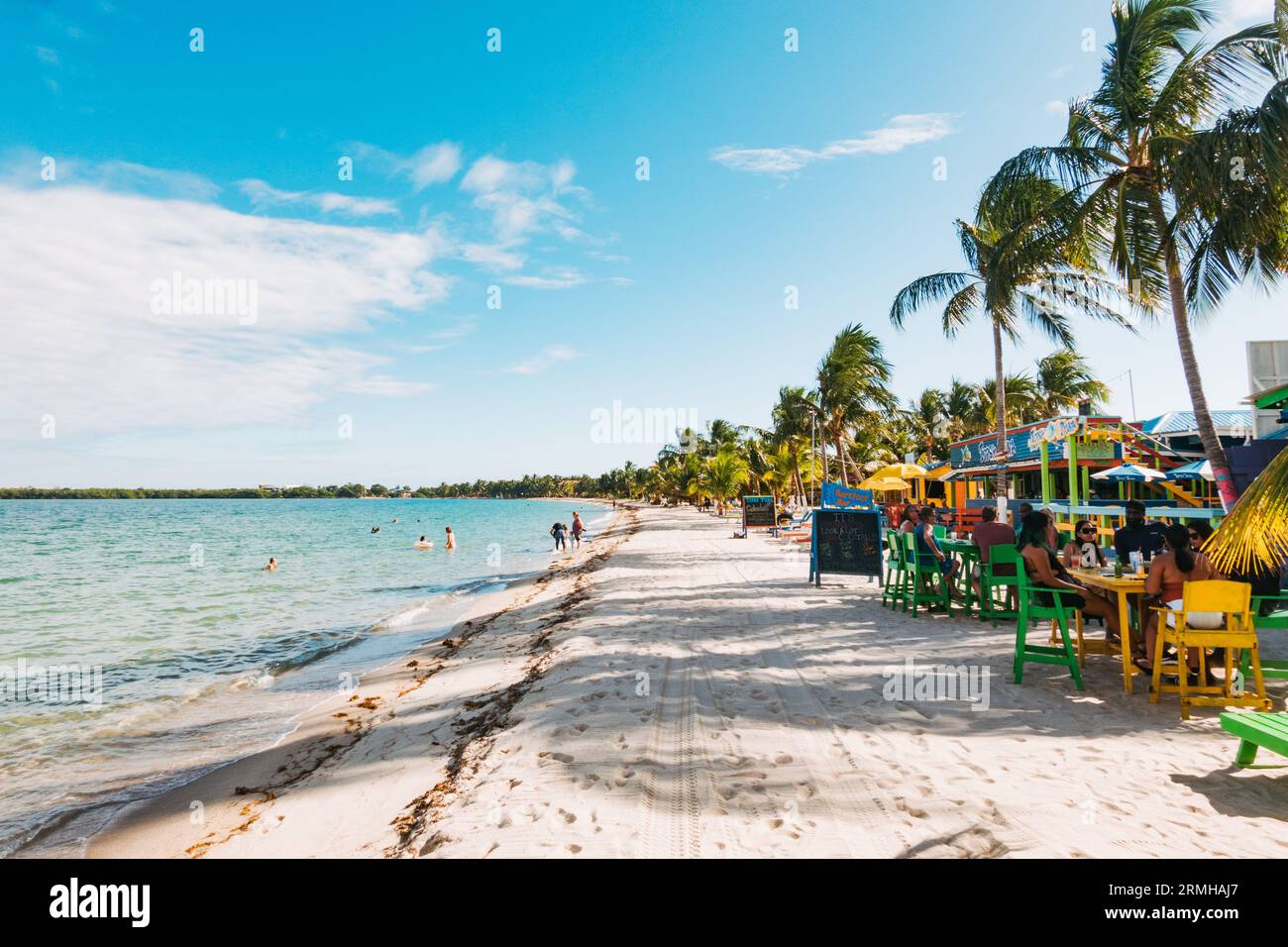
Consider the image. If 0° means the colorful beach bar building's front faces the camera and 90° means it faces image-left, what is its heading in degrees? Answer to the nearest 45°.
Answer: approximately 45°

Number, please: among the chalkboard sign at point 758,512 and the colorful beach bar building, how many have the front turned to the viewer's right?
0

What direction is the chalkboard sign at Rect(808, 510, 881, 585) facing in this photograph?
toward the camera

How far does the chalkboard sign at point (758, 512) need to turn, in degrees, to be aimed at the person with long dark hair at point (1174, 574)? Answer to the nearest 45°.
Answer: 0° — it already faces them

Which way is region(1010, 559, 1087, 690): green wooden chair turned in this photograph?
to the viewer's right

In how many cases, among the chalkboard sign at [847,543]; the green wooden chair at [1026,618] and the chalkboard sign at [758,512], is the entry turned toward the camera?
2

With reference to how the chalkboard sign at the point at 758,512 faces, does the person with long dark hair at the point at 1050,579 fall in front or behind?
in front

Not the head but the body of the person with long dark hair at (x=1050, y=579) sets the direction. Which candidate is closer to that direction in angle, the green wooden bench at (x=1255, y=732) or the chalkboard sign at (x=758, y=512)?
the green wooden bench

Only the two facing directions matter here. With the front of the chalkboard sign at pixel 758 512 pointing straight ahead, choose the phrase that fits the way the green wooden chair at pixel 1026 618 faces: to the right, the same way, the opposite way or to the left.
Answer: to the left

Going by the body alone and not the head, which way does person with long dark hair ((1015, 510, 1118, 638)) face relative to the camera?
to the viewer's right

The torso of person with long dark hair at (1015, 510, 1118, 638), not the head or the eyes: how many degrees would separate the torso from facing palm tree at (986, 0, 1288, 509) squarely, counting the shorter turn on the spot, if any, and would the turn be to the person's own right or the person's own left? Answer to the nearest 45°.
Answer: approximately 90° to the person's own left
